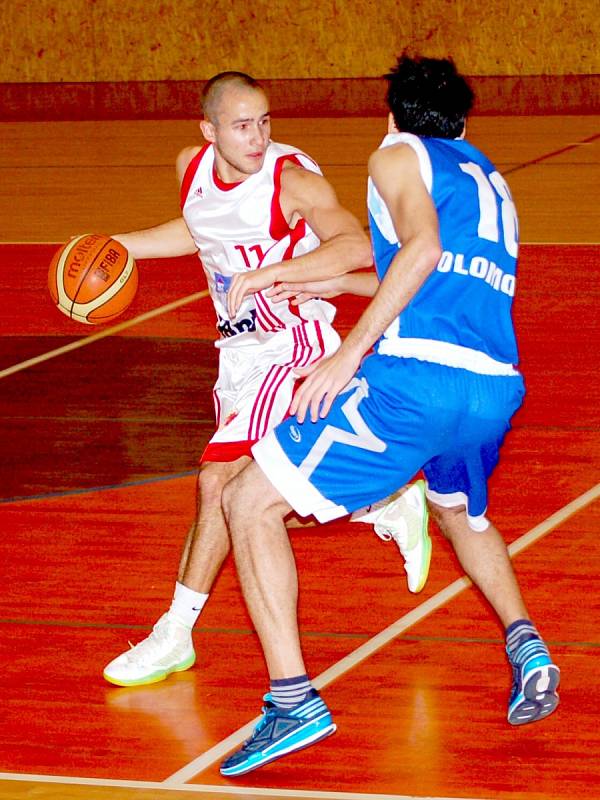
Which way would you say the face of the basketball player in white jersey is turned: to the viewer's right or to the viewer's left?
to the viewer's right

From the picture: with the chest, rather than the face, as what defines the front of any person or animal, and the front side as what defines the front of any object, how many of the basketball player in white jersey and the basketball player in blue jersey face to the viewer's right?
0

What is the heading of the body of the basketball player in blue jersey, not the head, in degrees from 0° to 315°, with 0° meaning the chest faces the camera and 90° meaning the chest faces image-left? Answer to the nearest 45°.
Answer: approximately 135°

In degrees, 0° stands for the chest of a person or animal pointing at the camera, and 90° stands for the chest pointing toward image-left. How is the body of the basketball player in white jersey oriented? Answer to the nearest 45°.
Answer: approximately 45°
